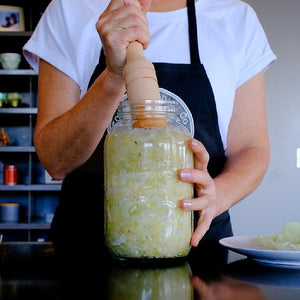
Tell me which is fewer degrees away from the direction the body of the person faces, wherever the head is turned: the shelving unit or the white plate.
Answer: the white plate

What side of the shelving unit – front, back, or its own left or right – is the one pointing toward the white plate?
front

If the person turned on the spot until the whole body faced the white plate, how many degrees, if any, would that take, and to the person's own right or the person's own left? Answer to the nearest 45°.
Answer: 0° — they already face it

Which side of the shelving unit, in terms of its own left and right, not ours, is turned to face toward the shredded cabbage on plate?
front

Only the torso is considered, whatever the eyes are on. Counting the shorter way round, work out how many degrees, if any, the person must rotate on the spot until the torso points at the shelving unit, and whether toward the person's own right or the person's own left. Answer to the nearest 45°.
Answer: approximately 180°

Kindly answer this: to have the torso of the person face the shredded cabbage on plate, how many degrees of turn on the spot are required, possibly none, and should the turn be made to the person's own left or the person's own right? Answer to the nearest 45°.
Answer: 0° — they already face it

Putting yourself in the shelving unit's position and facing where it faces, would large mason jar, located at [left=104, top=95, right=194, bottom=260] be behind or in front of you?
in front

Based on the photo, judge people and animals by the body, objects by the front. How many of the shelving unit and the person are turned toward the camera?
2

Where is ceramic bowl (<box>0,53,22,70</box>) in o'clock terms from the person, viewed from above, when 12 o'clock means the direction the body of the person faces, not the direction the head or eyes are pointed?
The ceramic bowl is roughly at 5 o'clock from the person.
